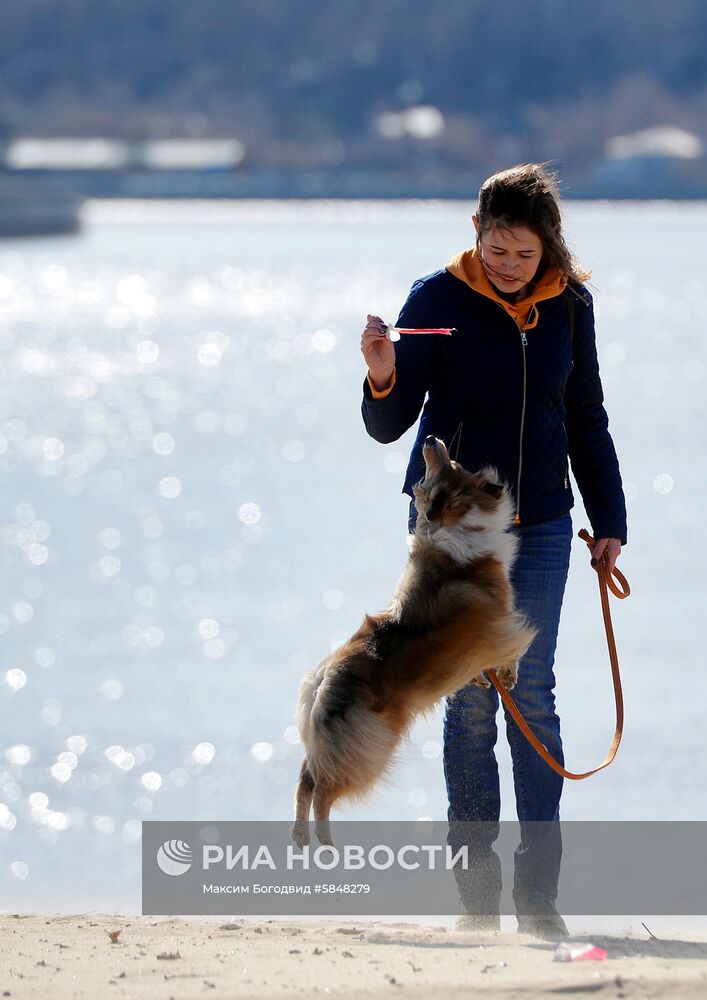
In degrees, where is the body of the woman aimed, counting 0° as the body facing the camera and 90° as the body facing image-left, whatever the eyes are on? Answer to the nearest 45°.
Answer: approximately 0°
